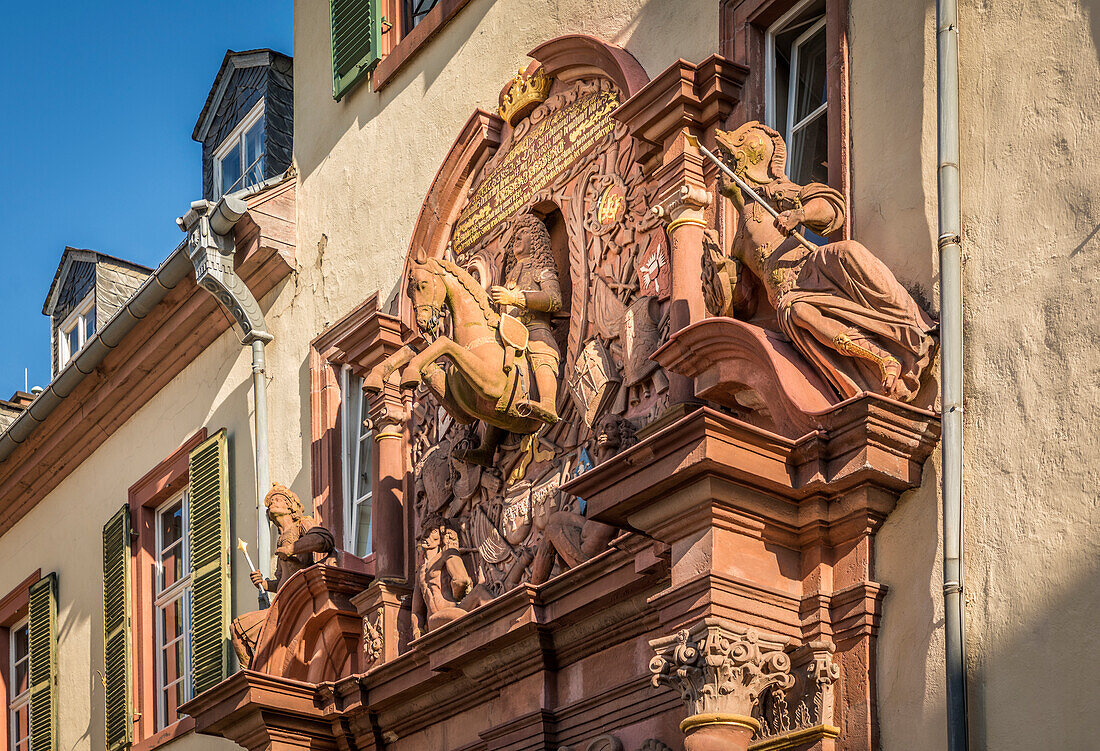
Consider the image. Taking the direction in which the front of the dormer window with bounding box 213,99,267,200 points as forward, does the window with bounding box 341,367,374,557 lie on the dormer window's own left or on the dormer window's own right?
on the dormer window's own left

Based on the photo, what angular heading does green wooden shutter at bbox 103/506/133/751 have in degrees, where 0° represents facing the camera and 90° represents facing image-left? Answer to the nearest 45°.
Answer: approximately 45°

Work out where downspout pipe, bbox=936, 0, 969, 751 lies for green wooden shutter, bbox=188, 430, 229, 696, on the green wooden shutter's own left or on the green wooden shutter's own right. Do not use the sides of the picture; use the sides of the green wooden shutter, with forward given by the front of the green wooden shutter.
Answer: on the green wooden shutter's own left

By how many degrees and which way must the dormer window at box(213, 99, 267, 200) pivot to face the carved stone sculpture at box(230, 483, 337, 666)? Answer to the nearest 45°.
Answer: approximately 45° to its left

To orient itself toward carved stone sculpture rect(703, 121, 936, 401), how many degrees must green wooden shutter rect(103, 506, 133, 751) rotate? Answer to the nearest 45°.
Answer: approximately 45° to its left
